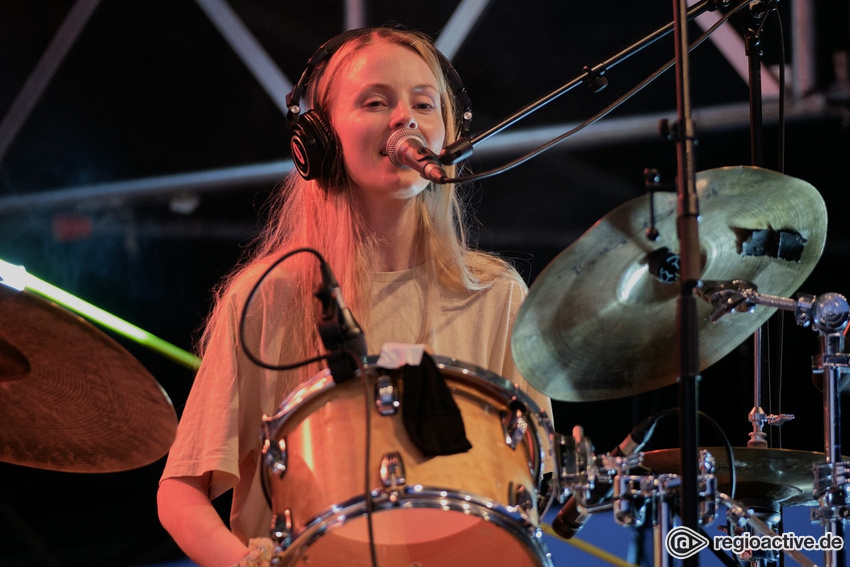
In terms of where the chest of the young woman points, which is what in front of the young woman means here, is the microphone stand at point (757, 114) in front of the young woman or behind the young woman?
in front

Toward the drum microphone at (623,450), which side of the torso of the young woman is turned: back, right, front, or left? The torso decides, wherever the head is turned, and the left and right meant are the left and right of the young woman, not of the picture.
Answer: front

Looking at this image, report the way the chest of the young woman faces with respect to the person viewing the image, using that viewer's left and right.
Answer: facing the viewer and to the right of the viewer

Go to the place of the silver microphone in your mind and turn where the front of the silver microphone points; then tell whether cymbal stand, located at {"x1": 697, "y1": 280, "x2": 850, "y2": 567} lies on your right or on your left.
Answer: on your right

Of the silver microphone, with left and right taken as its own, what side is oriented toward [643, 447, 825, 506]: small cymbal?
right

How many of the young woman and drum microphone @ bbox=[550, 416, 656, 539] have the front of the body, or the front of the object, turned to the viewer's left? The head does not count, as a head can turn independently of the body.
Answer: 1

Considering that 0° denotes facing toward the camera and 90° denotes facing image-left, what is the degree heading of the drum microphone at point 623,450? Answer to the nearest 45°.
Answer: approximately 90°

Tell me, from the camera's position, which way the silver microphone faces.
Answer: facing away from the viewer and to the left of the viewer
